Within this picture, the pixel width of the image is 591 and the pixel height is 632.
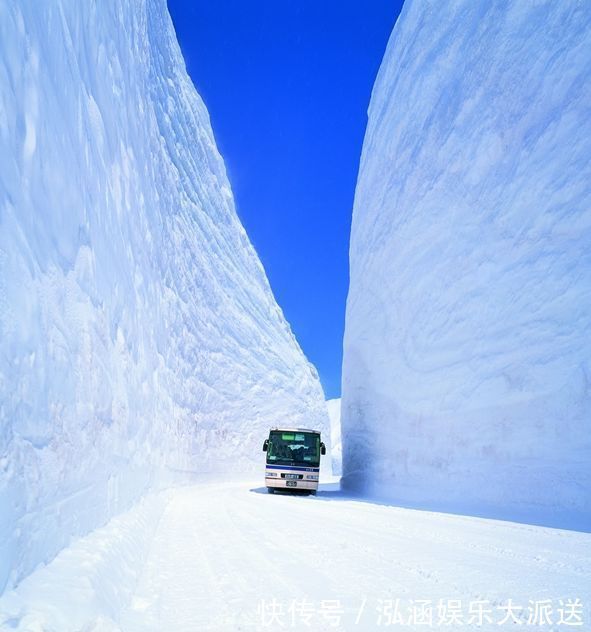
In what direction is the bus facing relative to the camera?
toward the camera
